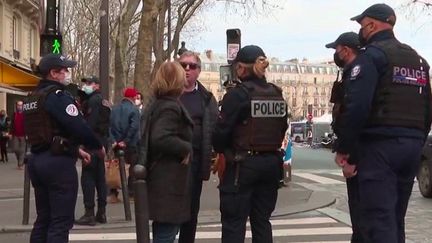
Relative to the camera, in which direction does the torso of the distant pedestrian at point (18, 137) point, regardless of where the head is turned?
toward the camera

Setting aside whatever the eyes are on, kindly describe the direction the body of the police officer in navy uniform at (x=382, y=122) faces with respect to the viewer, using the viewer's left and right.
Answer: facing away from the viewer and to the left of the viewer

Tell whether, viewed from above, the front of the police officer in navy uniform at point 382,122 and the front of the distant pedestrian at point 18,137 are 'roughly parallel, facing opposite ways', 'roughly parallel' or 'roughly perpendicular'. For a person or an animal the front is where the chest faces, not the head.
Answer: roughly parallel, facing opposite ways

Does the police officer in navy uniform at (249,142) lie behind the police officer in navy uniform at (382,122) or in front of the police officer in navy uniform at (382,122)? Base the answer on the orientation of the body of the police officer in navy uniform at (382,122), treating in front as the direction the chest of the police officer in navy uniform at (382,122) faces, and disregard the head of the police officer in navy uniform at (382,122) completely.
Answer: in front

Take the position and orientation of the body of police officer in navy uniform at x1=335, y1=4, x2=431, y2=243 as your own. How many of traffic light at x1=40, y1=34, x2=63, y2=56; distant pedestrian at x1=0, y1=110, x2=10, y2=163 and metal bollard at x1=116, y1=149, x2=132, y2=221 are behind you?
0

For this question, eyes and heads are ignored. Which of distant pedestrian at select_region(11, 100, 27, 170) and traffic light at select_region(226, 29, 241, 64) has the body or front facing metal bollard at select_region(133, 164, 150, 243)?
the distant pedestrian

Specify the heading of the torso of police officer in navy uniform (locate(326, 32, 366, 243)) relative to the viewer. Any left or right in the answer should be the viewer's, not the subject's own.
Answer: facing to the left of the viewer

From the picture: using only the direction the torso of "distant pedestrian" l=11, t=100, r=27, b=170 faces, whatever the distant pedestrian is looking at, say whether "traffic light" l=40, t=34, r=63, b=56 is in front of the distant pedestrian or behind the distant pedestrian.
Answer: in front

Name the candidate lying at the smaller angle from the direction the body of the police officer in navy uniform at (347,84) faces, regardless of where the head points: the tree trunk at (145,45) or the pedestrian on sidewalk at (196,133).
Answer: the pedestrian on sidewalk

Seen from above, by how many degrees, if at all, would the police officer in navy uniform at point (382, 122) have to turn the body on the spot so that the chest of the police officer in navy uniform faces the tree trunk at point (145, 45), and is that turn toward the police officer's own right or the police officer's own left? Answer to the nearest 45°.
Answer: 0° — they already face it

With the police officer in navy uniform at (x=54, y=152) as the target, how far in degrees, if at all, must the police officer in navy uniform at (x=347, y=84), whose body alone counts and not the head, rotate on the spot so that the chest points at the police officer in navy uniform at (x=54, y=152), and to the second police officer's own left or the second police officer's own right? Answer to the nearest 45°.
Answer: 0° — they already face them
